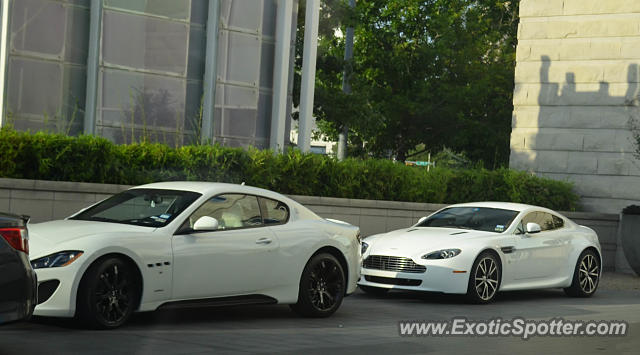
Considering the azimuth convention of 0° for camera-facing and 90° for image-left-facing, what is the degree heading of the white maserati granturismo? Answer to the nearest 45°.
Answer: approximately 45°

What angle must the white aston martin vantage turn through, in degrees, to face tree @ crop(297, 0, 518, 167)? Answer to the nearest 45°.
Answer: approximately 135° to its right

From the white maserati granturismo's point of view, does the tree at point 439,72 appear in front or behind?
behind

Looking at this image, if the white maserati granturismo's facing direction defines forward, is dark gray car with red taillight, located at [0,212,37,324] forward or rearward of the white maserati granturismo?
forward

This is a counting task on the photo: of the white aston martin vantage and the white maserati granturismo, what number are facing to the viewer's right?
0

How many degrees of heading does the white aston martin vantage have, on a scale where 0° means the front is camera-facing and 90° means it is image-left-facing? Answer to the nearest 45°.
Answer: approximately 45°

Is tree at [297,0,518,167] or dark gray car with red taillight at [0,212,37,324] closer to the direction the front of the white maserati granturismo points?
the dark gray car with red taillight

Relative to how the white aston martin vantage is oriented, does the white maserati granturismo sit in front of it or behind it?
in front

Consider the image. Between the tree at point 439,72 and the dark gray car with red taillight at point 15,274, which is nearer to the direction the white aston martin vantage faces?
the dark gray car with red taillight
